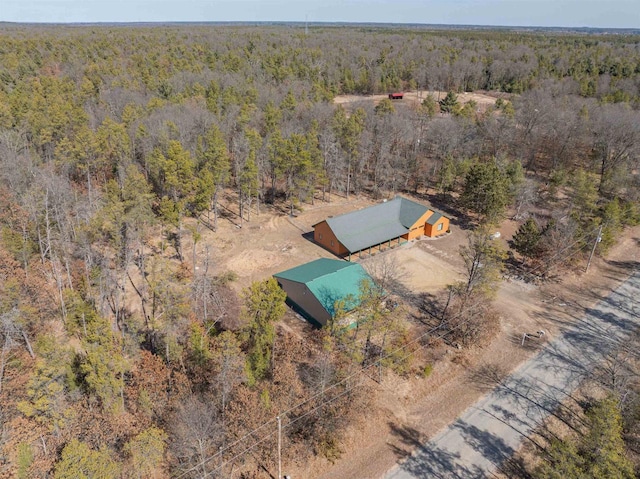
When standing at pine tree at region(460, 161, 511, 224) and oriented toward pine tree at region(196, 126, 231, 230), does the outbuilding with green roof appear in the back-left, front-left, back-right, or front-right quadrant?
front-left

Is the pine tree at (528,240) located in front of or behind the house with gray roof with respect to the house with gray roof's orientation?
in front

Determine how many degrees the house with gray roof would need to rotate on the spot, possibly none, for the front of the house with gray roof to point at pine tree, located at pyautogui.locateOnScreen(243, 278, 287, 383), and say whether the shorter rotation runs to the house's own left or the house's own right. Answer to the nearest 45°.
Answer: approximately 45° to the house's own right

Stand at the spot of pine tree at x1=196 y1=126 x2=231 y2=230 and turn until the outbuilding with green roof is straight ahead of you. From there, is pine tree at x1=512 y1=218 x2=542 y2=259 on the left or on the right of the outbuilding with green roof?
left

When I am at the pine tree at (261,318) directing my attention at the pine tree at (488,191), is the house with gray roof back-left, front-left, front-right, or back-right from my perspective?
front-left

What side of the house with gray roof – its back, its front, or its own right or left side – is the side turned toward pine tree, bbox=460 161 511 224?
left

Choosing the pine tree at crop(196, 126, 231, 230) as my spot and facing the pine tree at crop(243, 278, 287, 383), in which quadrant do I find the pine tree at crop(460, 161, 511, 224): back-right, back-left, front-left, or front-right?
front-left

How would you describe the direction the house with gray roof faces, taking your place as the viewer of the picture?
facing the viewer and to the right of the viewer

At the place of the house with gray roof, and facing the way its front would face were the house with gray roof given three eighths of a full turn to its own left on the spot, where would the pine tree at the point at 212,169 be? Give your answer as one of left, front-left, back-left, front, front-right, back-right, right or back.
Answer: left

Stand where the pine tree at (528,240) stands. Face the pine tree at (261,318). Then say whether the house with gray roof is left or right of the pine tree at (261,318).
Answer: right

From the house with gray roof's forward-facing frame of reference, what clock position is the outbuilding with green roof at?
The outbuilding with green roof is roughly at 2 o'clock from the house with gray roof.
